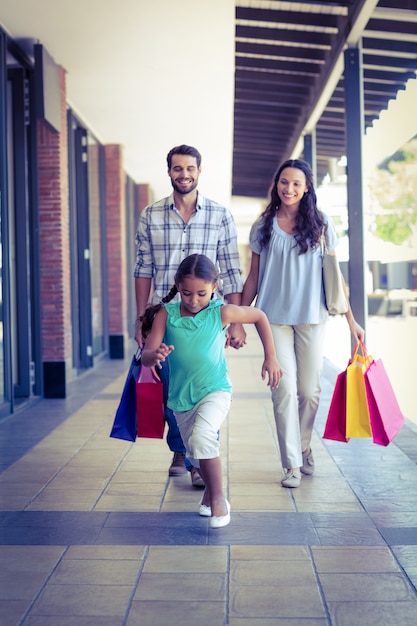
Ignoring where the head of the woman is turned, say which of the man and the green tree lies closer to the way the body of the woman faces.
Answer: the man

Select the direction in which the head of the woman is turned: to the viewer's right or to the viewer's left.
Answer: to the viewer's left

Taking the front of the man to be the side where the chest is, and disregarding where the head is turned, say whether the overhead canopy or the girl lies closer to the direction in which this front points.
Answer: the girl

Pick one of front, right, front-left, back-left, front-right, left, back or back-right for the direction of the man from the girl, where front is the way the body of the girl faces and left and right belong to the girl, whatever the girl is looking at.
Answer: back

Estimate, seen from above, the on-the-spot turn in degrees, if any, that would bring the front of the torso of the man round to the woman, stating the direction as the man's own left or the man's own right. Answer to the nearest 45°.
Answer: approximately 90° to the man's own left

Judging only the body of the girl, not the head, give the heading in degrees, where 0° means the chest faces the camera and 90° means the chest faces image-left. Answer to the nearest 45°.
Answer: approximately 0°

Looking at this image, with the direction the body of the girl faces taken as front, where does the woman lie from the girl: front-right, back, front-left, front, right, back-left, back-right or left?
back-left

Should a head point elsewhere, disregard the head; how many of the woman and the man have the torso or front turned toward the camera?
2

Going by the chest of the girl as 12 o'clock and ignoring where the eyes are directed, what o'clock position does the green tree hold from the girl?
The green tree is roughly at 7 o'clock from the girl.
